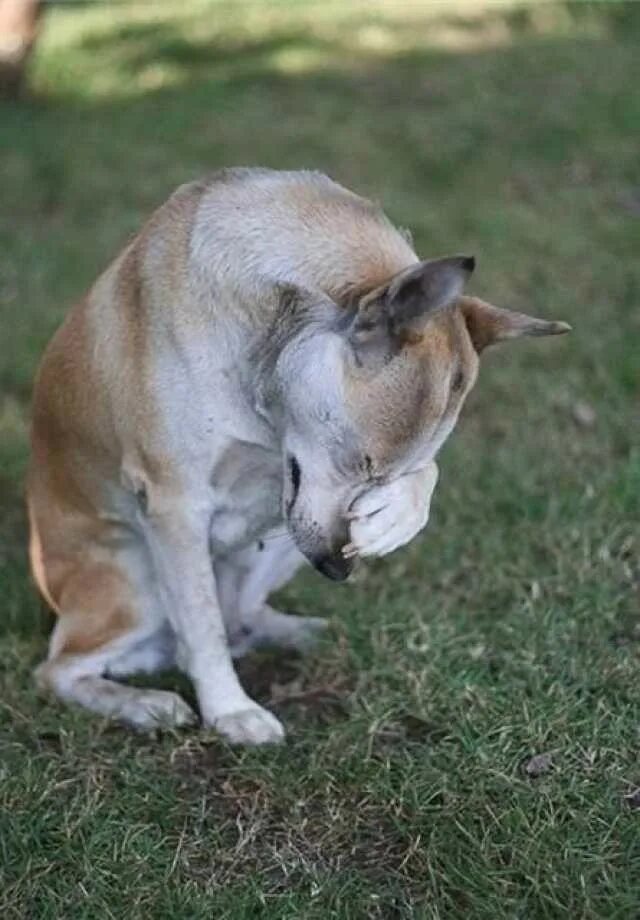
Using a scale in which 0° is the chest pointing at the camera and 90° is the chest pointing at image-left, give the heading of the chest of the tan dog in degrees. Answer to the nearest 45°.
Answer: approximately 315°
